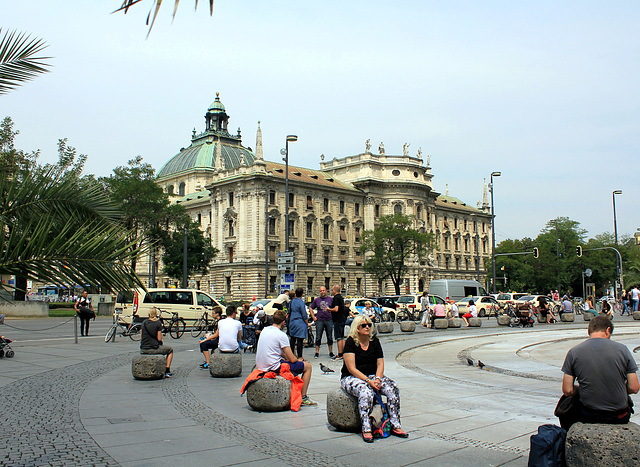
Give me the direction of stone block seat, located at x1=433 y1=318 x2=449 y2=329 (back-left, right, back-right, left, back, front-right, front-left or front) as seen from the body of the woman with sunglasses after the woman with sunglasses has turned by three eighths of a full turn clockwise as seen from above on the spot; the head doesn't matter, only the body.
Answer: right

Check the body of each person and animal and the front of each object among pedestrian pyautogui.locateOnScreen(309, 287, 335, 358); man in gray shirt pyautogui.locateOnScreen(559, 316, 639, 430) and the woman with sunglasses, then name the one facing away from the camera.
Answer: the man in gray shirt

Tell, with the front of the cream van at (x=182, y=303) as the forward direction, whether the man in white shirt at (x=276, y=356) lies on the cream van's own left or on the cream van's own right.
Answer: on the cream van's own right

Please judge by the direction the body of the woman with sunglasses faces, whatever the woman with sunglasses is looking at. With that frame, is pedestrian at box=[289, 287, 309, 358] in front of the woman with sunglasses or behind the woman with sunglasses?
behind

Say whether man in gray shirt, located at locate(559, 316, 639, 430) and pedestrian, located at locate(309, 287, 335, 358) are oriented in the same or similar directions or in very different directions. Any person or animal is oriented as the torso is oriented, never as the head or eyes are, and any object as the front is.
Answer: very different directions

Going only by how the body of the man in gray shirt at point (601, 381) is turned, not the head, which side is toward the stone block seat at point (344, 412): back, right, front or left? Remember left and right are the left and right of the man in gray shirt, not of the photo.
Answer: left

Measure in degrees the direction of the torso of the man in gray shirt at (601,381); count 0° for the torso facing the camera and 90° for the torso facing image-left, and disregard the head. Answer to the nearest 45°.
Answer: approximately 180°

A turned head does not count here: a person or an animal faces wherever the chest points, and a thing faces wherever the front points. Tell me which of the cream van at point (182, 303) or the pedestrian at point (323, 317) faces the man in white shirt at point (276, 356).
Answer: the pedestrian

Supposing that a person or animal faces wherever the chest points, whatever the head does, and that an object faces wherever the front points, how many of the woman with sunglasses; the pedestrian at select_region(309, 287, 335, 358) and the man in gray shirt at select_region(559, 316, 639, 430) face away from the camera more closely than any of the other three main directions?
1

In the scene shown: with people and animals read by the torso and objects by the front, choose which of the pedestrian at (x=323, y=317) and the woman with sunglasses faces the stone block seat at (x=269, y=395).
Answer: the pedestrian

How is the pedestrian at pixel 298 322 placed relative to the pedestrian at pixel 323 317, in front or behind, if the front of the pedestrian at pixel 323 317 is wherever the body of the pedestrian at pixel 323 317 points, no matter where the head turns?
in front

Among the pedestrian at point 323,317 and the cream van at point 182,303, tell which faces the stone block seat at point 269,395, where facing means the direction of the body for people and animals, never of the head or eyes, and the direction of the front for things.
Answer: the pedestrian

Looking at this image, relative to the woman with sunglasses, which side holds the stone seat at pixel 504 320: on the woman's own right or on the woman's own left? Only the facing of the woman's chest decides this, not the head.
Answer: on the woman's own left

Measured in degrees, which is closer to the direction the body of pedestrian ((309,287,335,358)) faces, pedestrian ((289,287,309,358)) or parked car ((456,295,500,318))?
the pedestrian

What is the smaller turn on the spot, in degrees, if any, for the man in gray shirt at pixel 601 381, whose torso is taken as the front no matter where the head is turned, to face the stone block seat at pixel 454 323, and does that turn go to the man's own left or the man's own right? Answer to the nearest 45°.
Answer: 0° — they already face it

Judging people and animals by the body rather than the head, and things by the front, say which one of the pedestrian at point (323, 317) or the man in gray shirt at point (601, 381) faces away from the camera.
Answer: the man in gray shirt
